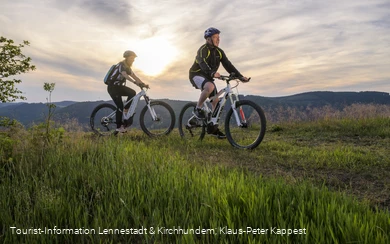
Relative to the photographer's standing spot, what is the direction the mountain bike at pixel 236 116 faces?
facing the viewer and to the right of the viewer

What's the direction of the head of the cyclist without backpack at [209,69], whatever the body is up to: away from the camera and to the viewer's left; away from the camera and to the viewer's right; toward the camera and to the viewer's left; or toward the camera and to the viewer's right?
toward the camera and to the viewer's right

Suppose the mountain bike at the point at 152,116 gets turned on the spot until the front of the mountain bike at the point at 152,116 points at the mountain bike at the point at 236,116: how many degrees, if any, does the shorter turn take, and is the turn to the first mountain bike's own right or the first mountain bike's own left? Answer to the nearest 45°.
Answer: approximately 45° to the first mountain bike's own right

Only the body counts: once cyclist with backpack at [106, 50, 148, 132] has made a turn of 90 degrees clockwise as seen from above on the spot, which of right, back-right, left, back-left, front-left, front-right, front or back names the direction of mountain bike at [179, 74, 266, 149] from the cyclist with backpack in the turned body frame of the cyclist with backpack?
front-left

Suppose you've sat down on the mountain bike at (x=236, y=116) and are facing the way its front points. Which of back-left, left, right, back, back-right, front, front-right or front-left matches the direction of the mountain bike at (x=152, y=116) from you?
back

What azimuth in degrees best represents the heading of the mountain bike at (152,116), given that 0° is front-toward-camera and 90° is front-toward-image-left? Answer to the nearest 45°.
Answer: approximately 270°

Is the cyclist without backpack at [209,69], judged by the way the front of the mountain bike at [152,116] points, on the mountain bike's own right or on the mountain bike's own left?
on the mountain bike's own right

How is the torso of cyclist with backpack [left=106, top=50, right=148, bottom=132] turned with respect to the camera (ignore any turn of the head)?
to the viewer's right
